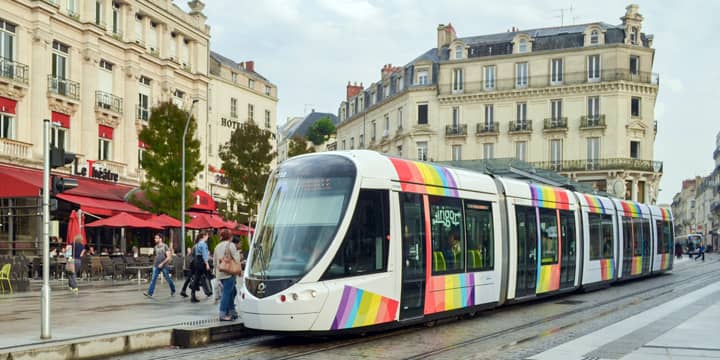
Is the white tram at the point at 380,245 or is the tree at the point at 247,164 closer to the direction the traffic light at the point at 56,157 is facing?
the white tram

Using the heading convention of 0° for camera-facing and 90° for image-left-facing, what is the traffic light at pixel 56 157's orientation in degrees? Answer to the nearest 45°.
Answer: approximately 270°

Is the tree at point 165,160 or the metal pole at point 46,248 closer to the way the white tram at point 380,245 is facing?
the metal pole

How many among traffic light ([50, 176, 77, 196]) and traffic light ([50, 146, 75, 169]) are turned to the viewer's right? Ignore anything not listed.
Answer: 2

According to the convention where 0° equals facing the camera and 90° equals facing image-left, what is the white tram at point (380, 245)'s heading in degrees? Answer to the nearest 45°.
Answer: approximately 45°

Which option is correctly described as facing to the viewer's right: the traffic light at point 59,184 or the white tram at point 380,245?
the traffic light

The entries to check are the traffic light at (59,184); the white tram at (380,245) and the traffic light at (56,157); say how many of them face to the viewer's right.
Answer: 2

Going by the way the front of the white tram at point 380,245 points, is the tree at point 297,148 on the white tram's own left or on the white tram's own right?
on the white tram's own right

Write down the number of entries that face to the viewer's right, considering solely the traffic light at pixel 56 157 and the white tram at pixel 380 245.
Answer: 1

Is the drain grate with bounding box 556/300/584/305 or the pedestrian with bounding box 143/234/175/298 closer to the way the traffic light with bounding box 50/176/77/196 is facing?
the drain grate

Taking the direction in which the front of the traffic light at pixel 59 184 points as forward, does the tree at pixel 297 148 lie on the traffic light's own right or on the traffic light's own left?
on the traffic light's own left

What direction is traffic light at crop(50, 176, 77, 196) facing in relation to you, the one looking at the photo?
facing to the right of the viewer
